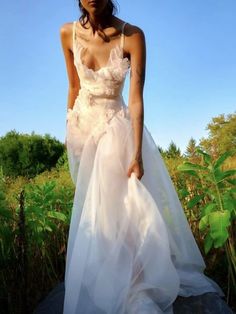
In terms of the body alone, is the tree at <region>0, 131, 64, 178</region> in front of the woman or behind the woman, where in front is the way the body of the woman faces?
behind

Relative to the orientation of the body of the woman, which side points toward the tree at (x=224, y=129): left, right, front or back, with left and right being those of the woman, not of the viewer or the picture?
back

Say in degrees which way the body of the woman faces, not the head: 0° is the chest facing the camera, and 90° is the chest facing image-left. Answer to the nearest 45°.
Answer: approximately 0°
